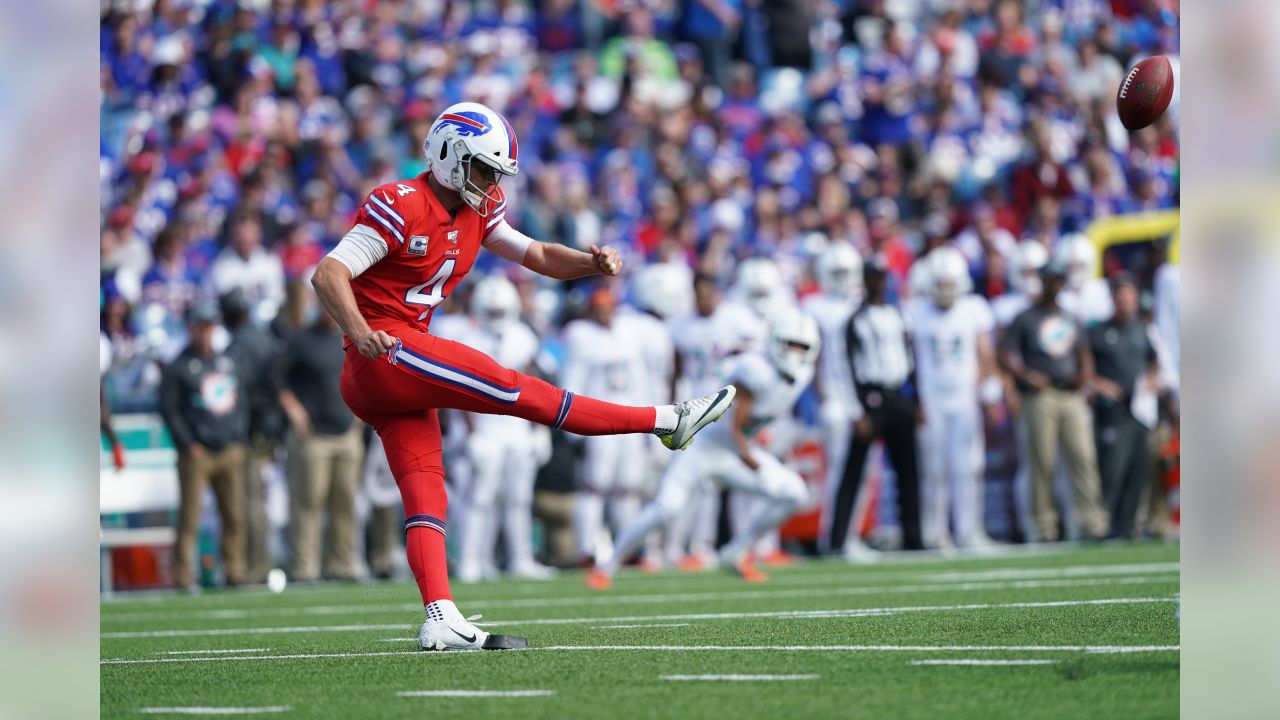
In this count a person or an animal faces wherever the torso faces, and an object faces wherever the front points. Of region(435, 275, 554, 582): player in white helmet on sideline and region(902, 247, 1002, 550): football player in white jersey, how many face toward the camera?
2

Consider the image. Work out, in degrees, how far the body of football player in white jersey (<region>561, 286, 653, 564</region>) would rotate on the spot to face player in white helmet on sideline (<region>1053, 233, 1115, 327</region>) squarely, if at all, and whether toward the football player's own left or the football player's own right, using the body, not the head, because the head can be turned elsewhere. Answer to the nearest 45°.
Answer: approximately 90° to the football player's own left

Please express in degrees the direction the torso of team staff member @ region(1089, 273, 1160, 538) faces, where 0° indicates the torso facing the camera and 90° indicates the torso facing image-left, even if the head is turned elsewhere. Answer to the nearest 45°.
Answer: approximately 0°

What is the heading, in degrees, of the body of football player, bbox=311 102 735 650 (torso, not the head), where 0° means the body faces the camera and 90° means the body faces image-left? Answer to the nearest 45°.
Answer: approximately 315°

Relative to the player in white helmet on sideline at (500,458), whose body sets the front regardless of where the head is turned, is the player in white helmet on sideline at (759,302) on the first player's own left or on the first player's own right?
on the first player's own left

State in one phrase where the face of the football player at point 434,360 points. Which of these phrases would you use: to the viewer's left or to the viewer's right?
to the viewer's right
